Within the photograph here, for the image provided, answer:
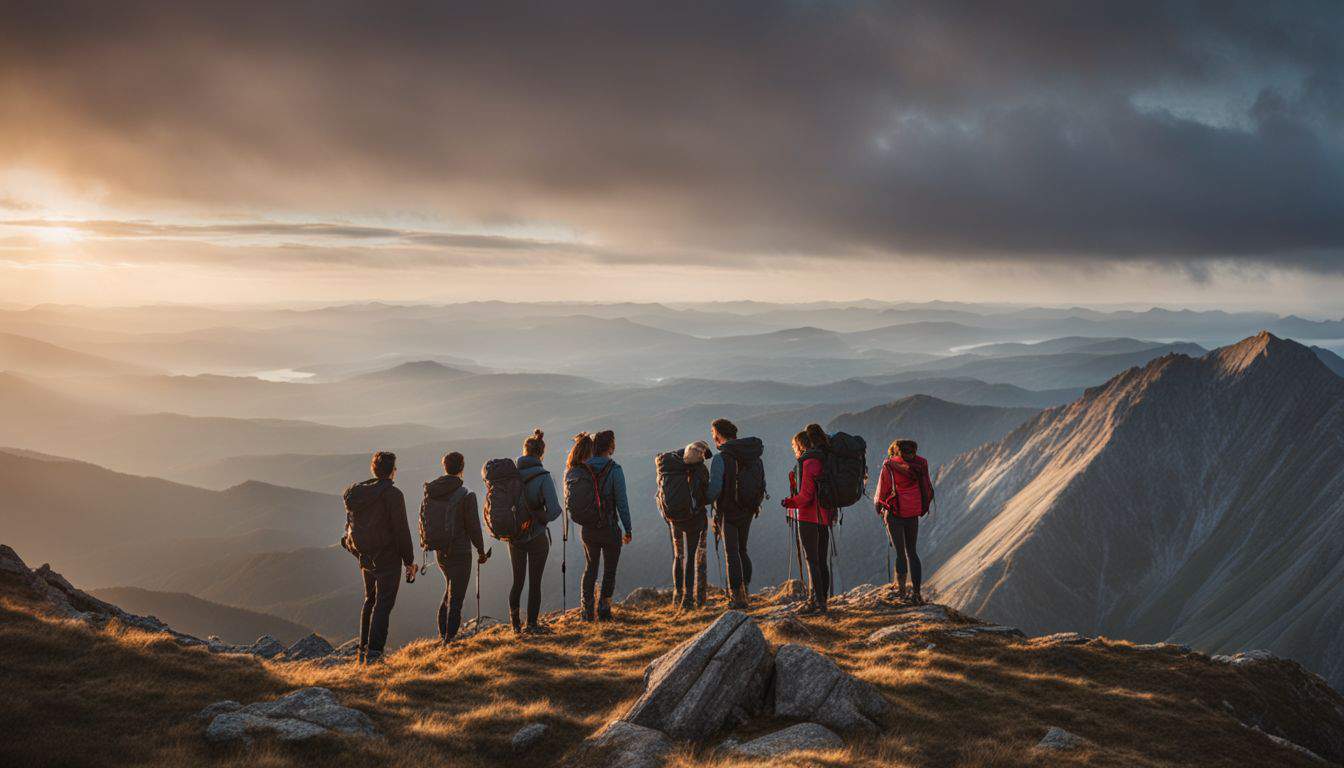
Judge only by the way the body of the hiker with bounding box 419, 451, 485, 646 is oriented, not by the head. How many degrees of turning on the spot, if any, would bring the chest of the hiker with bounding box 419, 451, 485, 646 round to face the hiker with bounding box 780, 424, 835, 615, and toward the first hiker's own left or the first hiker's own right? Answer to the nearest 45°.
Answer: approximately 45° to the first hiker's own right

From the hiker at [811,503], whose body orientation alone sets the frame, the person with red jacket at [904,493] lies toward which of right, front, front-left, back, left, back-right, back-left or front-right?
back-right

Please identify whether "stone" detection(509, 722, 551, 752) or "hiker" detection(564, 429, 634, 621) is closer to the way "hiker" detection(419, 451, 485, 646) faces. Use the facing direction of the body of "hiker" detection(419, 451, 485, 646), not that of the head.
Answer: the hiker

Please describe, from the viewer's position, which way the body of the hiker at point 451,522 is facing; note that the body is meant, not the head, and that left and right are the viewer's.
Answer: facing away from the viewer and to the right of the viewer

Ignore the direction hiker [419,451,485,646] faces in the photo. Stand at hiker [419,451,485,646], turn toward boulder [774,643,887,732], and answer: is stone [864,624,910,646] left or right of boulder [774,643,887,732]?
left

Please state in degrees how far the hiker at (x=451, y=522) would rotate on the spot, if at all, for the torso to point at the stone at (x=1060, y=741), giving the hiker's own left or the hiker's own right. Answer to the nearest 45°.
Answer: approximately 90° to the hiker's own right
